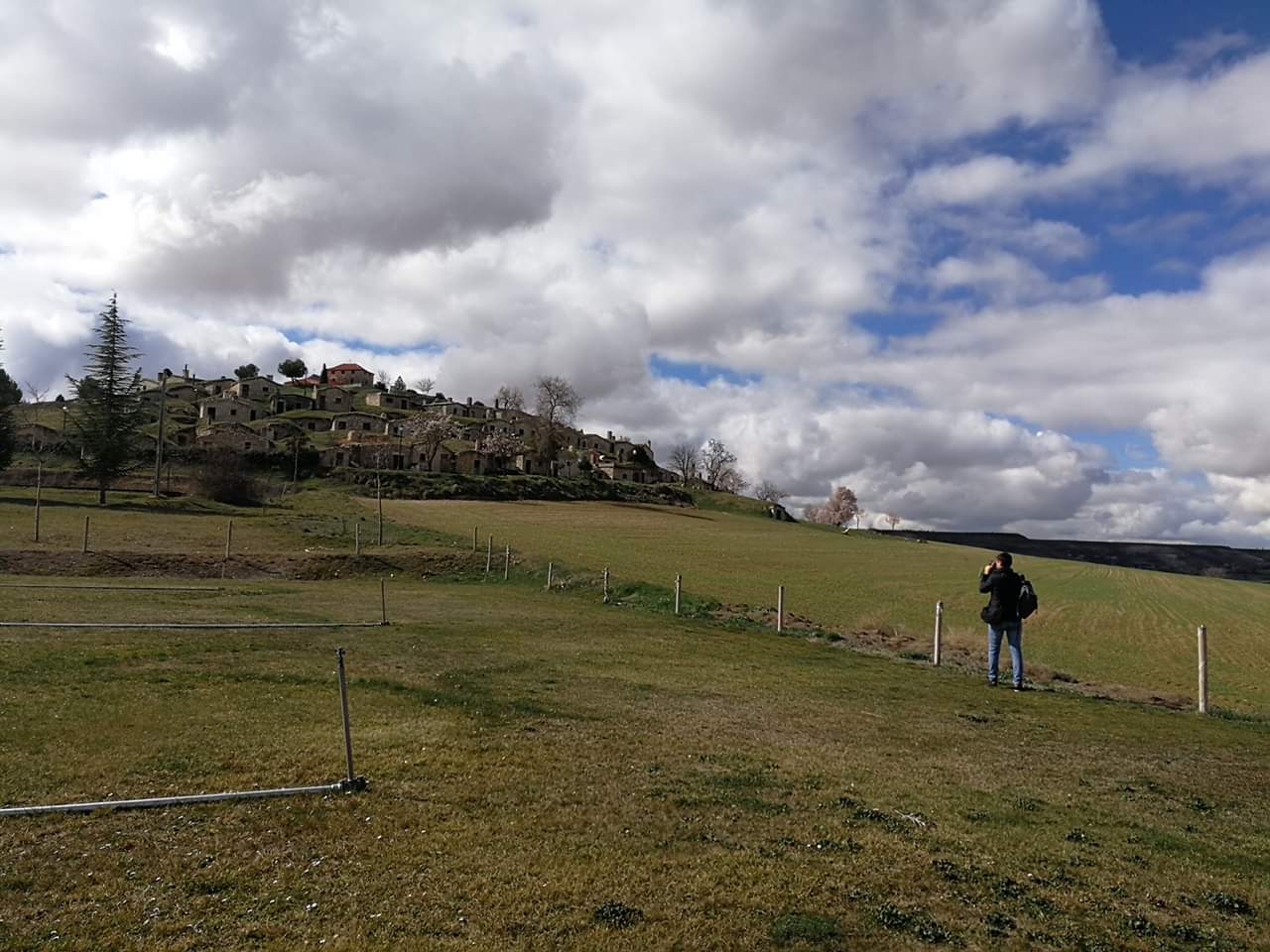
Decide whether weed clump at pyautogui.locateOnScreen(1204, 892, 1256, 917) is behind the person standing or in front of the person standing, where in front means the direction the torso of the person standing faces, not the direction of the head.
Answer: behind

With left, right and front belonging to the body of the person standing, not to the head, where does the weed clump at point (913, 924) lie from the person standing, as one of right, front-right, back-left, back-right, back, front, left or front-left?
back-left

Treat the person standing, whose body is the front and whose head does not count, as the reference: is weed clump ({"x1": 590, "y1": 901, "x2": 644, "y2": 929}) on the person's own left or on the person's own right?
on the person's own left

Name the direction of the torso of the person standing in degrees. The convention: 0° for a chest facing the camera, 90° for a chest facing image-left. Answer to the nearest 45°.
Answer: approximately 135°

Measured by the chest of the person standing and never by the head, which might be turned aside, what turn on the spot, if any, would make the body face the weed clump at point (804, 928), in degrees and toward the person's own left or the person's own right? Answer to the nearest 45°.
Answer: approximately 135° to the person's own left

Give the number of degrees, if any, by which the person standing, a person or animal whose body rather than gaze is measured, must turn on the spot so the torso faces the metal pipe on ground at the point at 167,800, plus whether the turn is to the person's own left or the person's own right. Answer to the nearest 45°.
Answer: approximately 90° to the person's own left
